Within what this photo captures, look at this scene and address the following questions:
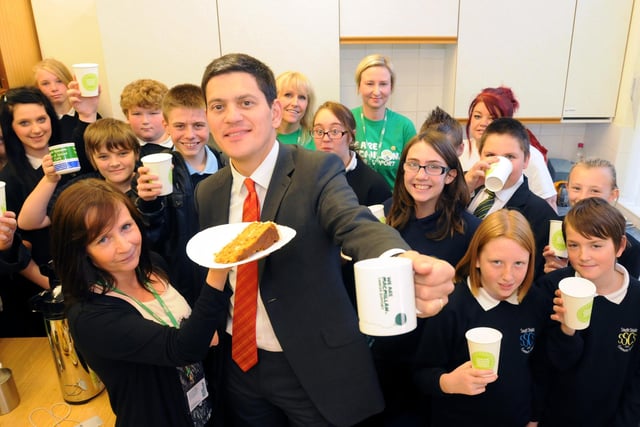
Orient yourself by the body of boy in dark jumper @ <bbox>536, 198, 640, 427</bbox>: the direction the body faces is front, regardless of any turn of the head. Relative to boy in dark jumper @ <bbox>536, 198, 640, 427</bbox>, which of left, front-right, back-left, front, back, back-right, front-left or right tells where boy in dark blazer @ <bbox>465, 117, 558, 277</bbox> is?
back-right

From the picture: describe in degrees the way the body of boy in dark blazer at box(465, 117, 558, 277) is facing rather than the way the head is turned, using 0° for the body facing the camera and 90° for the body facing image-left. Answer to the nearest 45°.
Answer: approximately 45°

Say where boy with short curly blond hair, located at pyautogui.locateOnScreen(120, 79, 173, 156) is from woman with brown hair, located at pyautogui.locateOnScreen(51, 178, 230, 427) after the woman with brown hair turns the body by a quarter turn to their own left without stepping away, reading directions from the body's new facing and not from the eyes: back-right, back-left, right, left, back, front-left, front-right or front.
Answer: front-left

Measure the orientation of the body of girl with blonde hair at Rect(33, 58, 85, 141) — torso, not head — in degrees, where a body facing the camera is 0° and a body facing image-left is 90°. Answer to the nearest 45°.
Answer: approximately 0°

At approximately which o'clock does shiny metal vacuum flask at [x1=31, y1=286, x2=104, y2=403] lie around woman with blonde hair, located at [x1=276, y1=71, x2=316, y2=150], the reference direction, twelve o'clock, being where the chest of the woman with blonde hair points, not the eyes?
The shiny metal vacuum flask is roughly at 1 o'clock from the woman with blonde hair.

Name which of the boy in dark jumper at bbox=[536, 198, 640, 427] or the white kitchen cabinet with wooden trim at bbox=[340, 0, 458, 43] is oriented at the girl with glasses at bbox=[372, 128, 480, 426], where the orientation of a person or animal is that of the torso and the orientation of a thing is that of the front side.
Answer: the white kitchen cabinet with wooden trim

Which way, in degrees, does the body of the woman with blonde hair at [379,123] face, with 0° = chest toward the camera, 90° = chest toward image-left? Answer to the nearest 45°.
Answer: approximately 0°

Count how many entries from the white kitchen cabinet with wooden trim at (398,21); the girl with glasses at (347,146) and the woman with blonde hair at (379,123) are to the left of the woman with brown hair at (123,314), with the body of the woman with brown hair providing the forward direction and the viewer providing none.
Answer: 3

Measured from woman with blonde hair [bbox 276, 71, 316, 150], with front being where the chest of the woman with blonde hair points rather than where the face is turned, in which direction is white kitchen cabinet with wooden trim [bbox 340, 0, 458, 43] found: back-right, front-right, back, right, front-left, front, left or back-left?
back-left

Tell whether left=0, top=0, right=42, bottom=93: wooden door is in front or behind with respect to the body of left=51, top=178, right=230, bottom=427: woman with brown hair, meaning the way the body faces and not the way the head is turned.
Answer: behind
